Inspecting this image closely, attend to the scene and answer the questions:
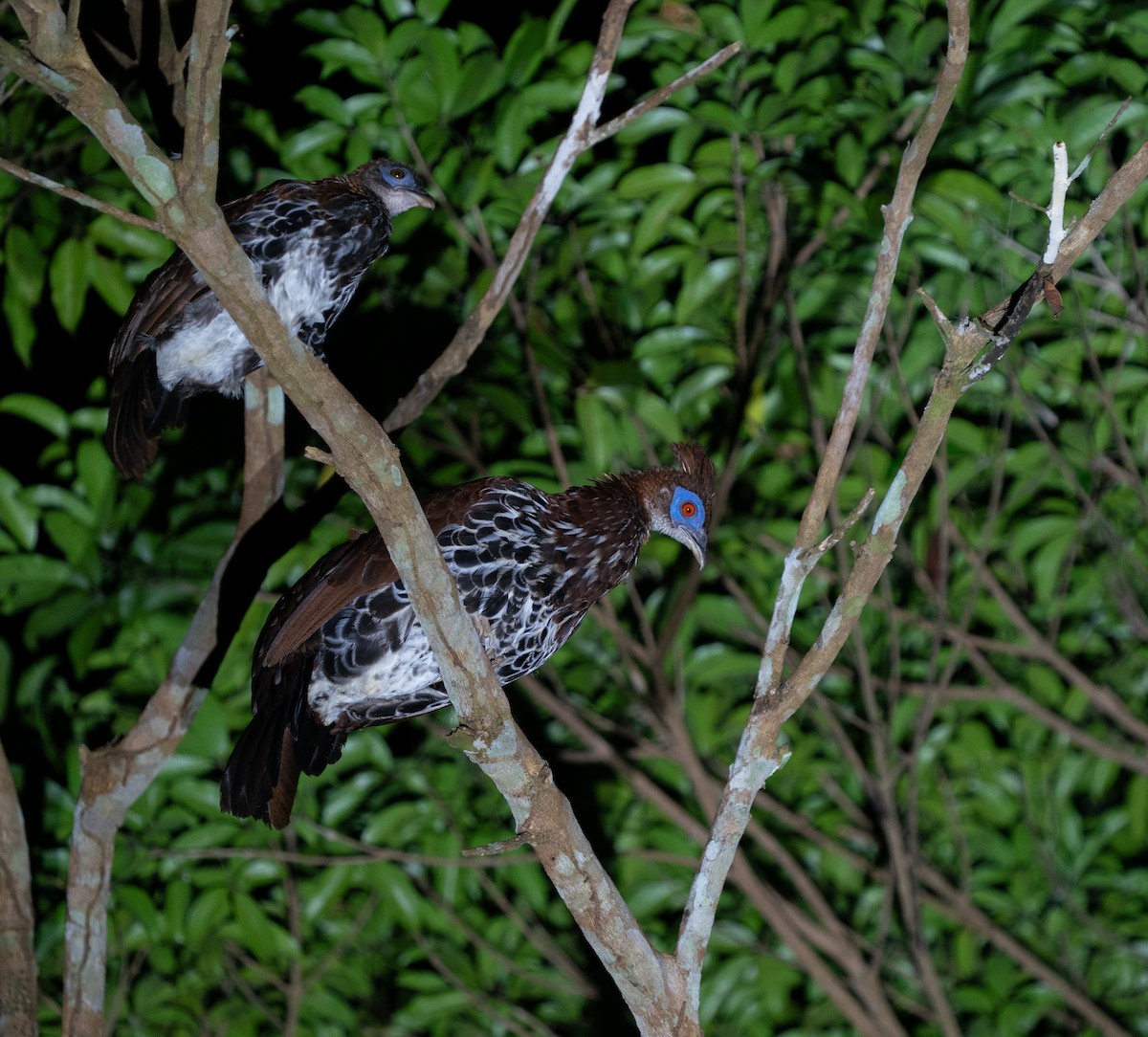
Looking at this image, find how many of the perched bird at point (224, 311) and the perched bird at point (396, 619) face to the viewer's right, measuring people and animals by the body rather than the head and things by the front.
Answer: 2

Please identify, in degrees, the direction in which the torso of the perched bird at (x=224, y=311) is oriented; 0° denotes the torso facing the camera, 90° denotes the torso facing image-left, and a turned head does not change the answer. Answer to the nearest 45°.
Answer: approximately 270°

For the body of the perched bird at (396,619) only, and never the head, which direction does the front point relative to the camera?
to the viewer's right
